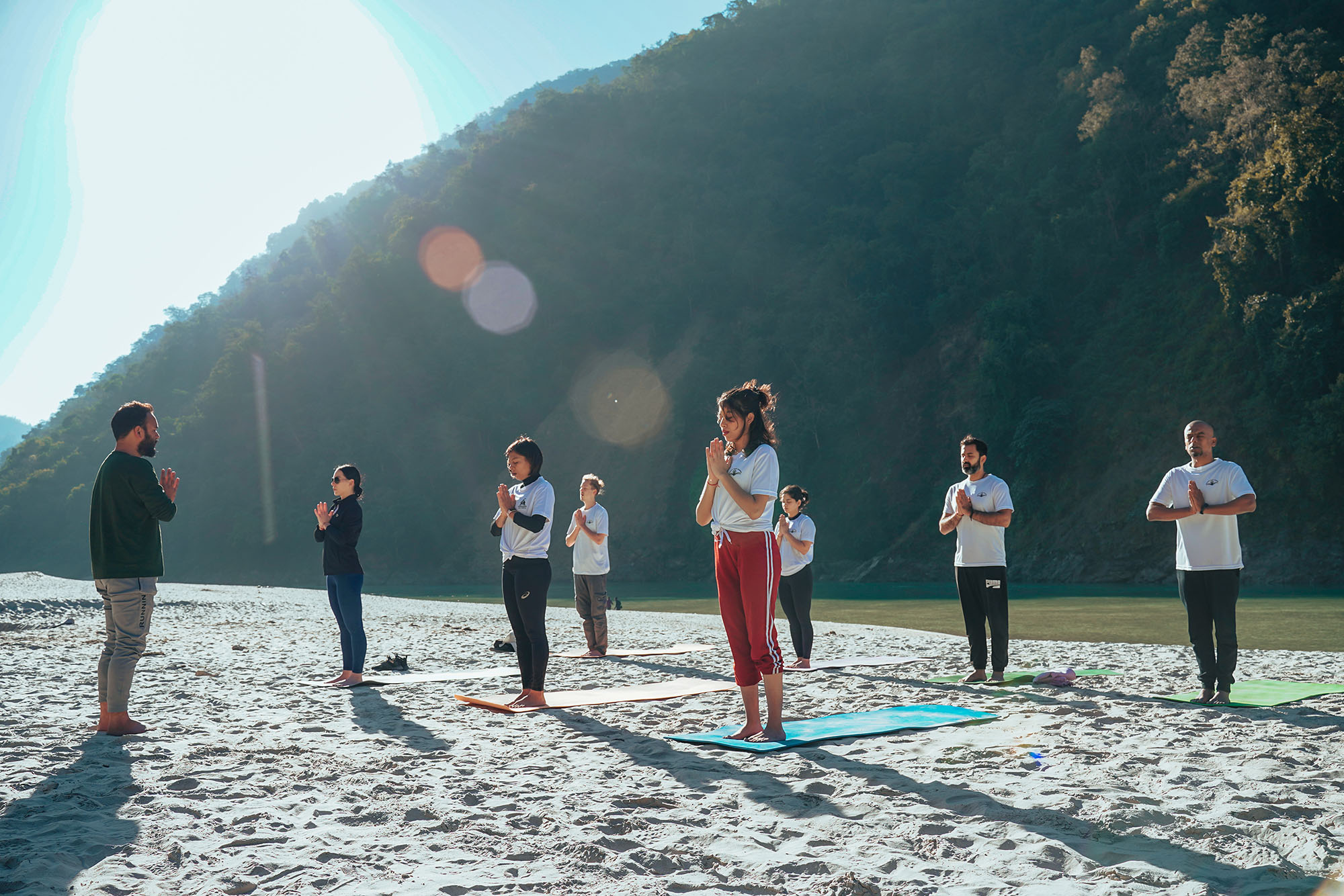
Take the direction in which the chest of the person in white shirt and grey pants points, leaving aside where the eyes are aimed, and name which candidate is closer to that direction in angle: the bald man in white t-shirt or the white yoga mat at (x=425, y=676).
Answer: the white yoga mat

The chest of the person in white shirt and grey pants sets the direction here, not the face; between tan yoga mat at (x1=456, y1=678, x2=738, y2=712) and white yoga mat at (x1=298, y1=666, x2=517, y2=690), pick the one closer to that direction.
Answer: the white yoga mat

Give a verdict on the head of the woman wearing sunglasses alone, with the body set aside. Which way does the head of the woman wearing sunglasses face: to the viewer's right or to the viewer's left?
to the viewer's left

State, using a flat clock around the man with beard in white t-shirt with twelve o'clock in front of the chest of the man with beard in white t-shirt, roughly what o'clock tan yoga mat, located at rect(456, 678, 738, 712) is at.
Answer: The tan yoga mat is roughly at 1 o'clock from the man with beard in white t-shirt.

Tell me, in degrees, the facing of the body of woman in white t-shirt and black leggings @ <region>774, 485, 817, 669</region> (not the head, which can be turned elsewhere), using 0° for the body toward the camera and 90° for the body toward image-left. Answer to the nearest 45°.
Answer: approximately 45°
